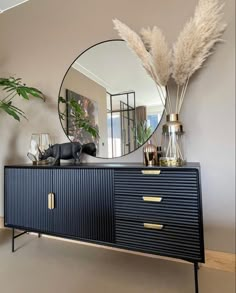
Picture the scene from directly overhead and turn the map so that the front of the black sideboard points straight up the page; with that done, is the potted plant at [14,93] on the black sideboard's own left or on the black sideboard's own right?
on the black sideboard's own right

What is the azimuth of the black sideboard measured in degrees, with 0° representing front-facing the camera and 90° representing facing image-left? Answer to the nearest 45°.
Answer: approximately 45°
